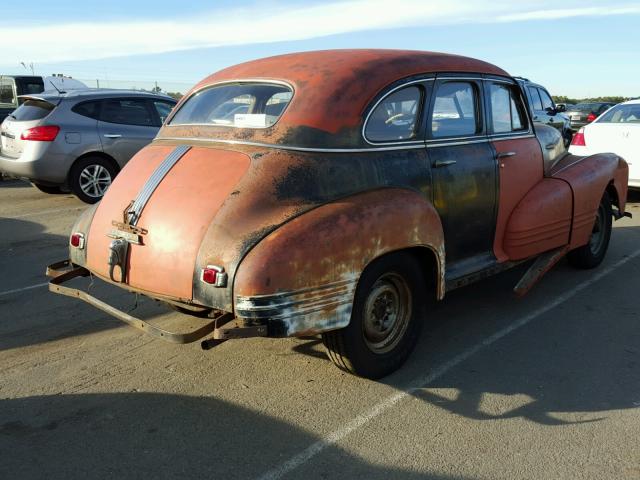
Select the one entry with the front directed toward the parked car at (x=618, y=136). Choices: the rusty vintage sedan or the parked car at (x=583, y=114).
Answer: the rusty vintage sedan

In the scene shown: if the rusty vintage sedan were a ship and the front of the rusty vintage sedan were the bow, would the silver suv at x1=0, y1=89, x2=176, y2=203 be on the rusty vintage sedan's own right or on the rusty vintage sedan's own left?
on the rusty vintage sedan's own left

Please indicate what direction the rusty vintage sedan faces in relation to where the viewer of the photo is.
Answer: facing away from the viewer and to the right of the viewer

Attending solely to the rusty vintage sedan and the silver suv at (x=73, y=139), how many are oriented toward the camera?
0

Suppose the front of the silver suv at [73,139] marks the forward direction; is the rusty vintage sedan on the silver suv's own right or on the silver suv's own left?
on the silver suv's own right

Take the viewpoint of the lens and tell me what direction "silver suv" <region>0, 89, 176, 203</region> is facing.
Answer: facing away from the viewer and to the right of the viewer

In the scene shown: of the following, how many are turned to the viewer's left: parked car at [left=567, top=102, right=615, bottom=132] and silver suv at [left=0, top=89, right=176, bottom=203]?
0

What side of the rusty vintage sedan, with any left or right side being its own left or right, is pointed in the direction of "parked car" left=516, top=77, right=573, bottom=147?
front

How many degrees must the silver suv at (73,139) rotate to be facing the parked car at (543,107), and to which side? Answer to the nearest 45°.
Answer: approximately 45° to its right

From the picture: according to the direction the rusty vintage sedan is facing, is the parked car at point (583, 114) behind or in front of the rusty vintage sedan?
in front

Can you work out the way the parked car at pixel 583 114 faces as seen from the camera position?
facing away from the viewer and to the right of the viewer

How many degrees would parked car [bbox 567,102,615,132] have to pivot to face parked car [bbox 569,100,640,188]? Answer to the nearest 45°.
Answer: approximately 135° to its right

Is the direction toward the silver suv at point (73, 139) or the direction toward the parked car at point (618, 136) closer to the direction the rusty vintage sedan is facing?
the parked car

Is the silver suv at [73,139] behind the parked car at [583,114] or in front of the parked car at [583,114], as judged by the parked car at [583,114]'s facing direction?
behind
